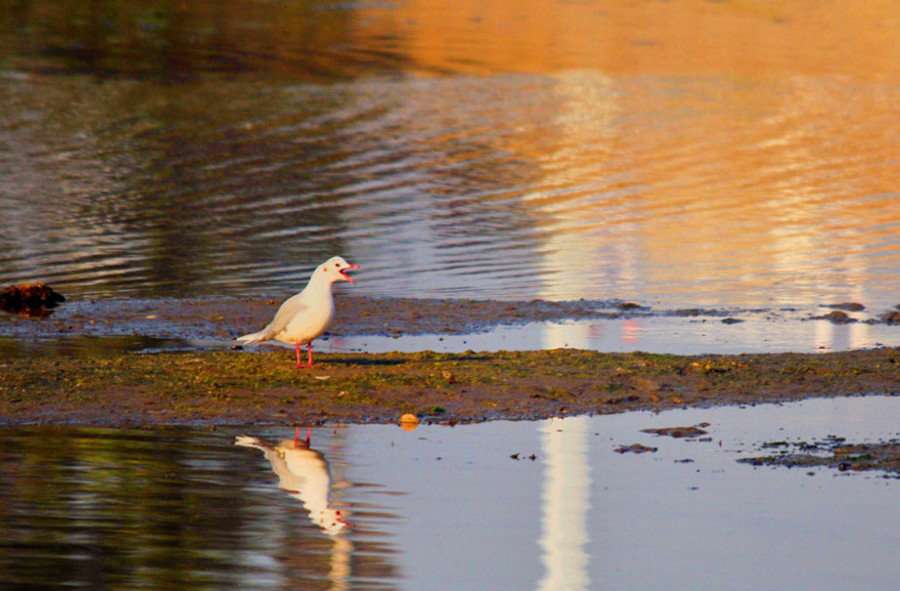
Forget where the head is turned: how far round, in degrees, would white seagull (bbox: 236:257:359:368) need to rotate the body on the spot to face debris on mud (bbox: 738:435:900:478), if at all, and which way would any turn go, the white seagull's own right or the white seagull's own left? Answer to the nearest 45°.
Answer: approximately 45° to the white seagull's own right

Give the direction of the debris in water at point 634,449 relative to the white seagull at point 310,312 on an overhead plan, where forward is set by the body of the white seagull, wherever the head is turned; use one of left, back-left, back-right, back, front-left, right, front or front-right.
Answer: front-right

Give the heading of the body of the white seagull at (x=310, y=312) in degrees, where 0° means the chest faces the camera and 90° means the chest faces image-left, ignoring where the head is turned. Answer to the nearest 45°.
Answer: approximately 270°

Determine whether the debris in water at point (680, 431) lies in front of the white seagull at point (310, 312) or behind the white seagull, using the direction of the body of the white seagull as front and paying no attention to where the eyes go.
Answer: in front

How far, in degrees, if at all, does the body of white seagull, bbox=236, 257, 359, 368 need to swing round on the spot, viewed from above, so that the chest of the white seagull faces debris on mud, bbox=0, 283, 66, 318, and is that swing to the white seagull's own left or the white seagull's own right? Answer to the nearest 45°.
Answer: approximately 135° to the white seagull's own left
